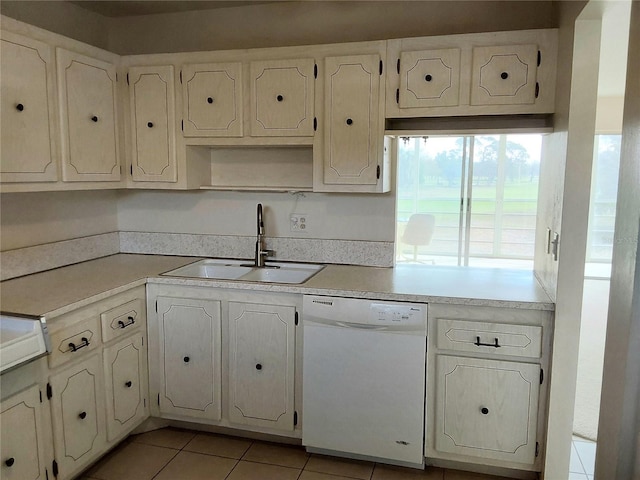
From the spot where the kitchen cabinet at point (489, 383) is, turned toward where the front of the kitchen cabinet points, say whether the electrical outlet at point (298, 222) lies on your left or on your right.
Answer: on your right

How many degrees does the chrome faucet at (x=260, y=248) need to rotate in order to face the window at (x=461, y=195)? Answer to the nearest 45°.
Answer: approximately 135° to its left

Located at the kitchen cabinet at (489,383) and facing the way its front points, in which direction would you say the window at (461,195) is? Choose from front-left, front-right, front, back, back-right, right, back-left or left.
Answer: back

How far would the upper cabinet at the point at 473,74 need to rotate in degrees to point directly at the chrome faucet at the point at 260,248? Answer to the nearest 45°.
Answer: approximately 90° to its right

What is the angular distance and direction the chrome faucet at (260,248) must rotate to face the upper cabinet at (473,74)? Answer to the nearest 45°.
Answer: approximately 45° to its left

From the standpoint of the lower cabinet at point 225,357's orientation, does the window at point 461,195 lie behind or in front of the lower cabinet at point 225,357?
behind

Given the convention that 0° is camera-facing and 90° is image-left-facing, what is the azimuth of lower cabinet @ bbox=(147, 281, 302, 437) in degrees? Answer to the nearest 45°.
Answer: approximately 45°
